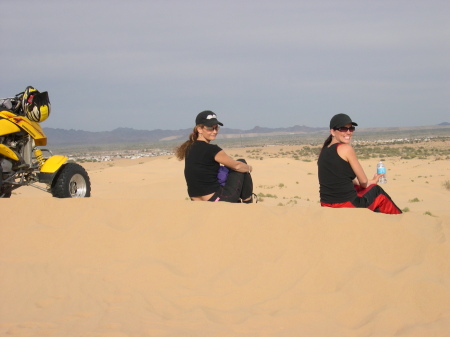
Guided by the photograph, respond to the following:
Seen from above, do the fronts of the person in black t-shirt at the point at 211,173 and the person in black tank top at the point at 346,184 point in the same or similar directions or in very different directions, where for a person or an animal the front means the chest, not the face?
same or similar directions

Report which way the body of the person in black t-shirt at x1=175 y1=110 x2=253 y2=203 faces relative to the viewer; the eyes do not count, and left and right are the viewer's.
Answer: facing away from the viewer and to the right of the viewer

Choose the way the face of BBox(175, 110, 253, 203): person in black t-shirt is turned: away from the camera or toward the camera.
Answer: toward the camera

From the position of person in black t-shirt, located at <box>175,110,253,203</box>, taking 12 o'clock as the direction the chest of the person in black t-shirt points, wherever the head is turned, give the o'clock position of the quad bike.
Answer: The quad bike is roughly at 8 o'clock from the person in black t-shirt.

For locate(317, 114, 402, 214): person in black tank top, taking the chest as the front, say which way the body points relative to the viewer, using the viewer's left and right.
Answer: facing away from the viewer and to the right of the viewer

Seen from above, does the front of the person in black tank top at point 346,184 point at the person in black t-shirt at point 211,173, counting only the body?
no

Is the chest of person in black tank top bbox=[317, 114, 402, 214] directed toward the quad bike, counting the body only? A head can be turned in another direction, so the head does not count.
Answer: no

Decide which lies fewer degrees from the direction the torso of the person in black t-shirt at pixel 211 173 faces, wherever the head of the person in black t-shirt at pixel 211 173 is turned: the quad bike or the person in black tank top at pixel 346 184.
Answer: the person in black tank top

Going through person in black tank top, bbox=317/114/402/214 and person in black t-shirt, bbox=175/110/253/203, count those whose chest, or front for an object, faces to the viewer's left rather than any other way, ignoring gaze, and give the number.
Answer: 0
